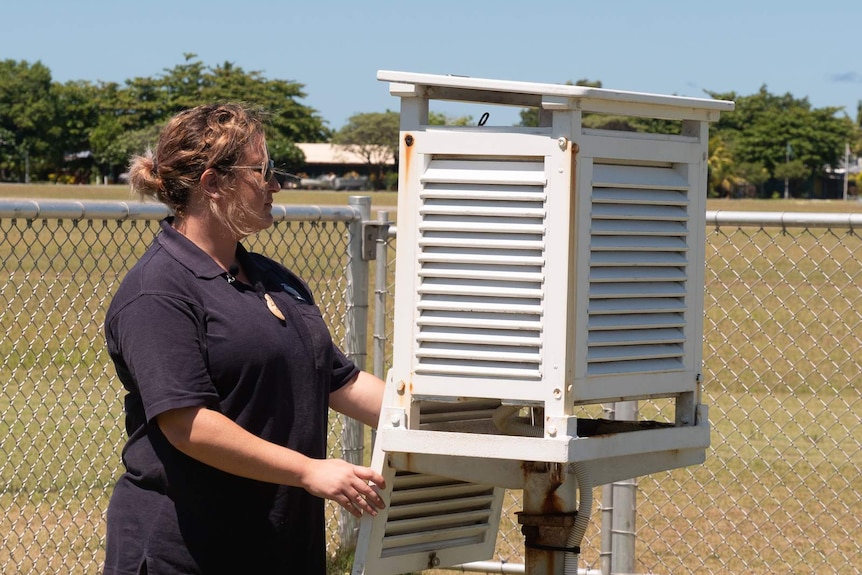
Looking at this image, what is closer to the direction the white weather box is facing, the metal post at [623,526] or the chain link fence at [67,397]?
the chain link fence

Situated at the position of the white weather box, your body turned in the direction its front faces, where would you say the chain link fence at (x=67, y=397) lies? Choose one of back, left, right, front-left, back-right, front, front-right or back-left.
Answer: front

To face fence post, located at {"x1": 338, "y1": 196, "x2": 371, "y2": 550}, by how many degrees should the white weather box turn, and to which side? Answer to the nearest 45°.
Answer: approximately 45° to its right

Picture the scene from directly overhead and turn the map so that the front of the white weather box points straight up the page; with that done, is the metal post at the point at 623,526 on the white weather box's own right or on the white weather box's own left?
on the white weather box's own right

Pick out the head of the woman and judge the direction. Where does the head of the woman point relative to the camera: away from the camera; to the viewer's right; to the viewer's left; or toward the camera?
to the viewer's right

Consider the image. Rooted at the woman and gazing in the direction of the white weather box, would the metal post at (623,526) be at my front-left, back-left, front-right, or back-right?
front-left
